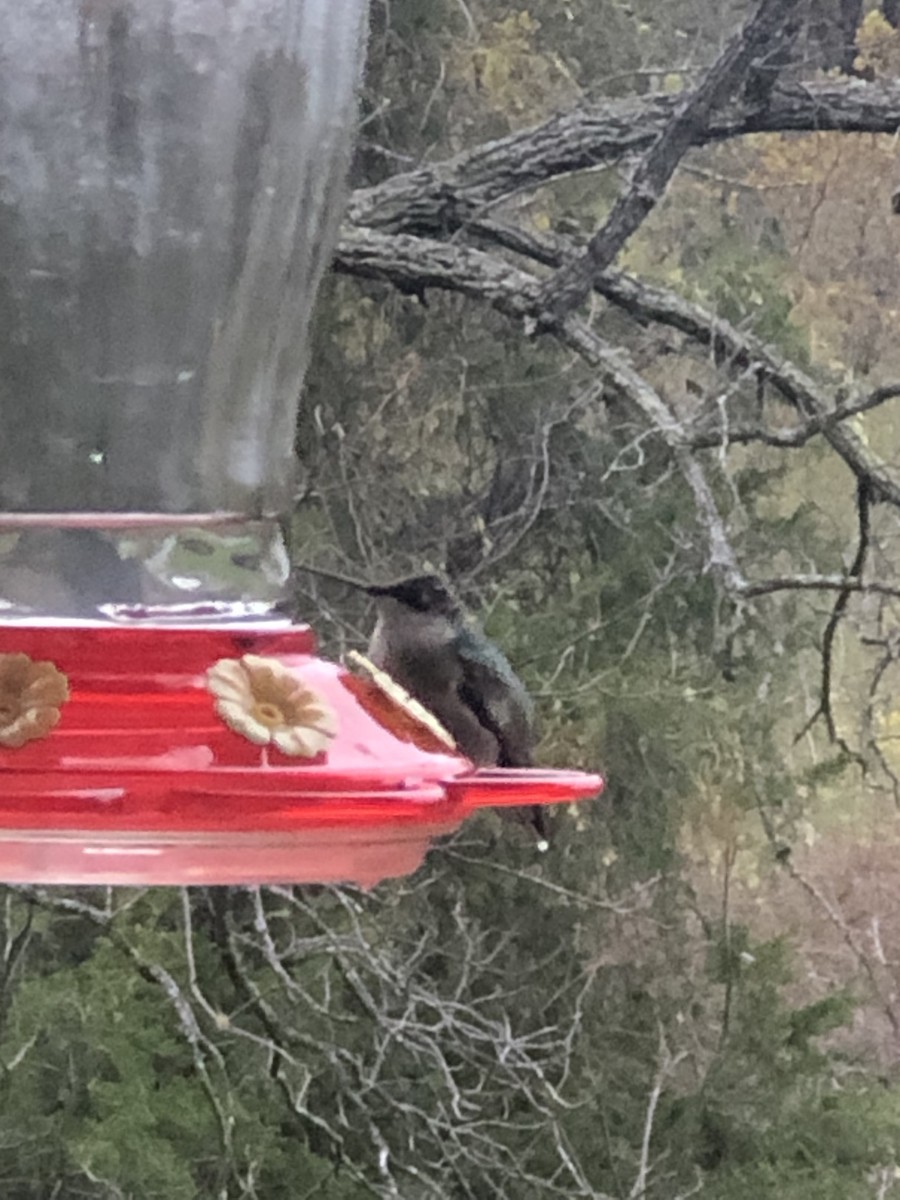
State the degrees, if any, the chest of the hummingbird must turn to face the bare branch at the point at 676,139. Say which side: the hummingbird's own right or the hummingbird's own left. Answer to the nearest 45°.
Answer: approximately 90° to the hummingbird's own right

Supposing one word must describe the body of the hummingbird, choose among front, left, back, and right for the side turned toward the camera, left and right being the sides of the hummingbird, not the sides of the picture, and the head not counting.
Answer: left
